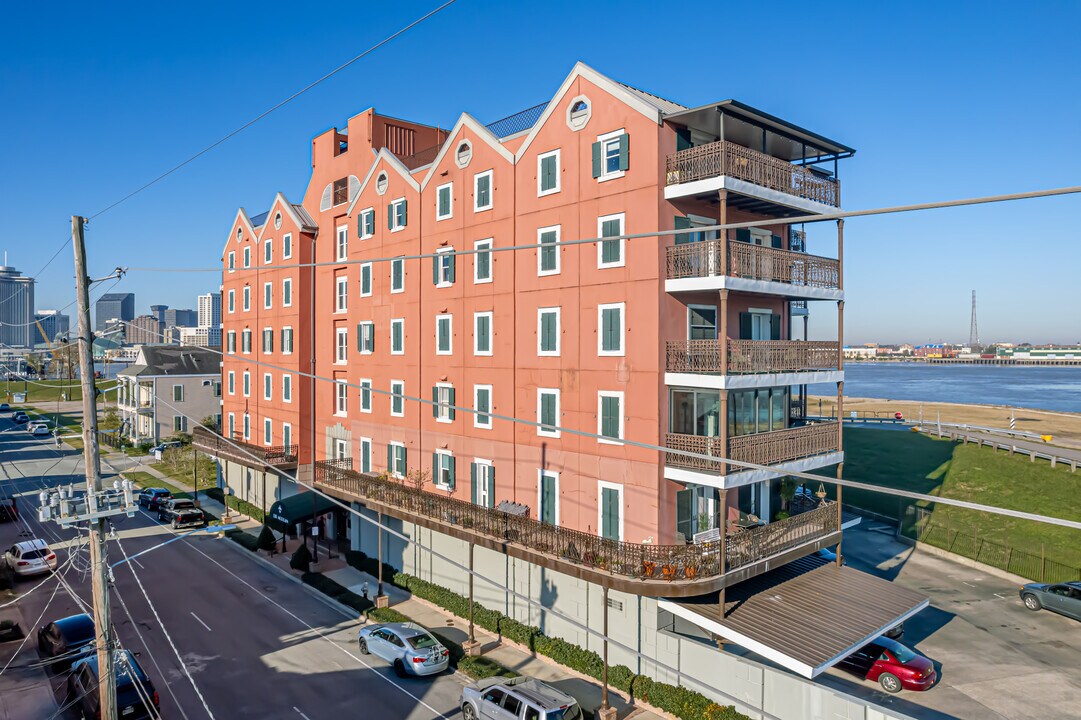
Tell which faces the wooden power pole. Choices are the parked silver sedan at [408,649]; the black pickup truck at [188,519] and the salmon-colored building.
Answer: the salmon-colored building

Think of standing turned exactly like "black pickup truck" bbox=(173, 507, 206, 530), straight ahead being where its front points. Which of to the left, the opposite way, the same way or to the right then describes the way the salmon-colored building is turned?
to the left

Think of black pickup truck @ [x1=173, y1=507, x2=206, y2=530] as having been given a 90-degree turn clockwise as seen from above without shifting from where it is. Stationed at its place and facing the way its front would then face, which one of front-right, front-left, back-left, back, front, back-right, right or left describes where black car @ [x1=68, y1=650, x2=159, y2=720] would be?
right

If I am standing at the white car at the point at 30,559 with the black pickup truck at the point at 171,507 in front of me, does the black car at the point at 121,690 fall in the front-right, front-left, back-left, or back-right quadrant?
back-right

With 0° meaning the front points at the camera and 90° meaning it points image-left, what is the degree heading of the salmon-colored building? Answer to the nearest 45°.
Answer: approximately 45°

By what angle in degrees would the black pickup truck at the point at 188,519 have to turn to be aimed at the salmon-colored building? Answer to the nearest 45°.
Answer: approximately 135° to its right

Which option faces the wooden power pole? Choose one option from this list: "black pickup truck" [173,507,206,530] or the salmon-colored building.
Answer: the salmon-colored building

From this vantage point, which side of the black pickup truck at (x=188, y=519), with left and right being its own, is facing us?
back

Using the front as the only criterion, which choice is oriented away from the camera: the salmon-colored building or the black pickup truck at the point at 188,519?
the black pickup truck
